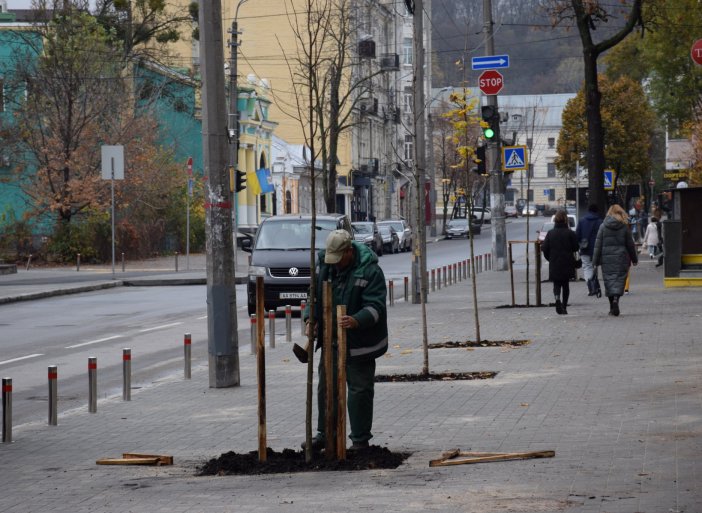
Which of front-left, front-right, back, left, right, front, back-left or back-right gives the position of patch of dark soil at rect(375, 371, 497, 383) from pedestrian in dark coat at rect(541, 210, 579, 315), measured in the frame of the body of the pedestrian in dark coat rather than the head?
back

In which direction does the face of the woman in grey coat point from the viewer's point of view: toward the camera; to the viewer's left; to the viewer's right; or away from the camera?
away from the camera

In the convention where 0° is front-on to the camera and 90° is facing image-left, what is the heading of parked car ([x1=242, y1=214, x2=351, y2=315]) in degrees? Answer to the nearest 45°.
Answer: approximately 0°

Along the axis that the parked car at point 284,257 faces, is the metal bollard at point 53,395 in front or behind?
in front

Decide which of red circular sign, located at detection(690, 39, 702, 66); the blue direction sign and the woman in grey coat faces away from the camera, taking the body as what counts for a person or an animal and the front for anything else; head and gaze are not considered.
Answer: the woman in grey coat

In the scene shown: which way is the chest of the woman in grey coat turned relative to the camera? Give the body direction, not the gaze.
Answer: away from the camera

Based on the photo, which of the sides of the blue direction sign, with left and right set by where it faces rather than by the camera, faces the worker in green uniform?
front

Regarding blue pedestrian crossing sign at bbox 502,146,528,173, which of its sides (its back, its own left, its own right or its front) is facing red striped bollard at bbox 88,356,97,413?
front

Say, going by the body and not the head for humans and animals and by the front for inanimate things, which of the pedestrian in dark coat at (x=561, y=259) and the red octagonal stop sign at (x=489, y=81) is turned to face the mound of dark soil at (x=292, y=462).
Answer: the red octagonal stop sign
